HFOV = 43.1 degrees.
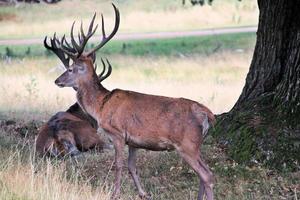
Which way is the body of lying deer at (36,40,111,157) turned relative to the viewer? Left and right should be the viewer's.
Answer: facing away from the viewer and to the right of the viewer

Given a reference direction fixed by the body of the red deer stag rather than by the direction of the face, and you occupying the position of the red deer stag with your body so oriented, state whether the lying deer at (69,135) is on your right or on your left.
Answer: on your right

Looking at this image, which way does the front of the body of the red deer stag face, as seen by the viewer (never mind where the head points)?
to the viewer's left

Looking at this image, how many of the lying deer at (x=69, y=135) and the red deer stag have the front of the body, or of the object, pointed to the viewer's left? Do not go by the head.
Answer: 1

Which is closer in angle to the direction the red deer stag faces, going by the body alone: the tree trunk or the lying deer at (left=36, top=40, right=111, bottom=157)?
the lying deer

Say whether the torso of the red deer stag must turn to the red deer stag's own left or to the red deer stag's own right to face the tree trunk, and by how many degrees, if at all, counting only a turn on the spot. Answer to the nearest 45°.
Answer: approximately 135° to the red deer stag's own right
